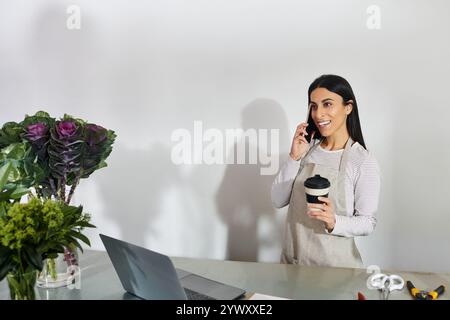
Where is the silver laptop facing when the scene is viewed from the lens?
facing away from the viewer and to the right of the viewer

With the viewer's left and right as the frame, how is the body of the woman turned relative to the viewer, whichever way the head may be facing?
facing the viewer and to the left of the viewer

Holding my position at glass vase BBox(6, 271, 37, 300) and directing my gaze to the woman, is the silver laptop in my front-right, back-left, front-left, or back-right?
front-right

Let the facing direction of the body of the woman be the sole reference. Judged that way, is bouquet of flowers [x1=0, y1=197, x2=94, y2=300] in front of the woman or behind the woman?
in front

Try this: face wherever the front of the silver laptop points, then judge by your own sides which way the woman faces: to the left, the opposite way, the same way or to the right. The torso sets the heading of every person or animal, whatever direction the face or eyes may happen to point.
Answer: the opposite way
